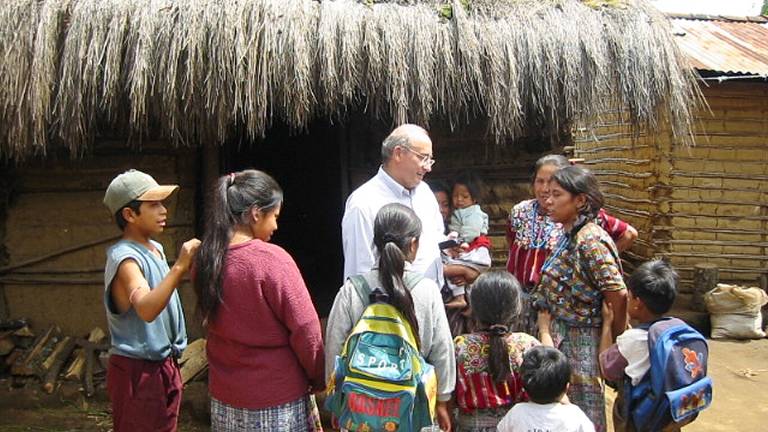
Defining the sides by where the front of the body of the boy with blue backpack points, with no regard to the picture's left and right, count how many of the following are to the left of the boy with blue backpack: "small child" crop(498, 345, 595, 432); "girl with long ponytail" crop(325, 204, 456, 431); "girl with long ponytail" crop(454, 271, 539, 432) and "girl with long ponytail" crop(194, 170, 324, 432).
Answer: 4

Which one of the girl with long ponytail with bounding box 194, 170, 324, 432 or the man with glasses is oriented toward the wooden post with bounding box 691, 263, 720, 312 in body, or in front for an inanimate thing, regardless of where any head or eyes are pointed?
the girl with long ponytail

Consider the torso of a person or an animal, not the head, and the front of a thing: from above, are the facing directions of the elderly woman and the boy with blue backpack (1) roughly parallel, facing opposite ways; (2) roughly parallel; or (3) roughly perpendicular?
roughly perpendicular

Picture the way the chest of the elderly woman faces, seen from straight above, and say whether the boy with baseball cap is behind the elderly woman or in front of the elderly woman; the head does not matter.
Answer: in front

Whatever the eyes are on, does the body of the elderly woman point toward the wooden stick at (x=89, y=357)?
no

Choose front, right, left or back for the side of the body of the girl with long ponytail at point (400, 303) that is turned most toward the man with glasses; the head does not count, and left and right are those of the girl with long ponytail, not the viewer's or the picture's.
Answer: front

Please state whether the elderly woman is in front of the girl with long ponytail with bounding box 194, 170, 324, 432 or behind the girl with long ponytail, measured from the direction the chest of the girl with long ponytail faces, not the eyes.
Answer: in front

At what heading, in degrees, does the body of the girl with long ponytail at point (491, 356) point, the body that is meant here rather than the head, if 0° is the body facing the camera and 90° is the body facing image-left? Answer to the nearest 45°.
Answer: approximately 180°

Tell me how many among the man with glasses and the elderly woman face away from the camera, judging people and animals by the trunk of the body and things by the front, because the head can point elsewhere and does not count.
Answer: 0

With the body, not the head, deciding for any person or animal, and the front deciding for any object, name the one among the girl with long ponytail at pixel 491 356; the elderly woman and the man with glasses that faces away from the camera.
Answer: the girl with long ponytail

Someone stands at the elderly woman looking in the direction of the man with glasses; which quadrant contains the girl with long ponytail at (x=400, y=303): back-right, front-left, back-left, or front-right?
front-left

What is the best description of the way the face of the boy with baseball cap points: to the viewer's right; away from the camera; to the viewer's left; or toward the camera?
to the viewer's right

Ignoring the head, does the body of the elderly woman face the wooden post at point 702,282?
no

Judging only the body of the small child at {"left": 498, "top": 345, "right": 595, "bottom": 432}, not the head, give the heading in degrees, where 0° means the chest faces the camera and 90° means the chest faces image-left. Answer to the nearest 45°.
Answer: approximately 180°

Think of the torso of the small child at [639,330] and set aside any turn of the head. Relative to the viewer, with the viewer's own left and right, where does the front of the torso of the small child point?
facing away from the viewer and to the left of the viewer

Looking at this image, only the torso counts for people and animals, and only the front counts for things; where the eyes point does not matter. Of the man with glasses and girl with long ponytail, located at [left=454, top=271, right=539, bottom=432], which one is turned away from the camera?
the girl with long ponytail

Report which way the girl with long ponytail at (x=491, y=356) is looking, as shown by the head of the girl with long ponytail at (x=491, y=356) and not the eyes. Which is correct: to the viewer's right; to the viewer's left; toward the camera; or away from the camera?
away from the camera

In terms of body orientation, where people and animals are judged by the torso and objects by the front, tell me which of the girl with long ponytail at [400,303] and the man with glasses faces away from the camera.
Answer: the girl with long ponytail

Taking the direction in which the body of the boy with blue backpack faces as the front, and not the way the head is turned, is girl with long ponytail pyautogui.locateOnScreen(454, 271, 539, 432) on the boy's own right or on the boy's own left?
on the boy's own left

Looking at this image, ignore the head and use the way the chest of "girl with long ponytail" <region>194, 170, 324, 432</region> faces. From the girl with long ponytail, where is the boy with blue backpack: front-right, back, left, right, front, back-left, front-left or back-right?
front-right
